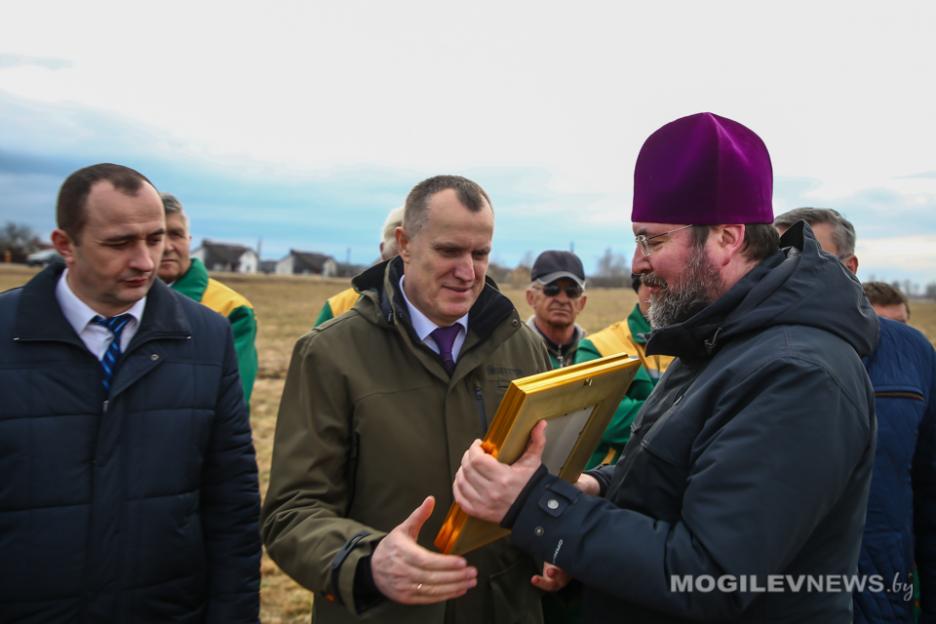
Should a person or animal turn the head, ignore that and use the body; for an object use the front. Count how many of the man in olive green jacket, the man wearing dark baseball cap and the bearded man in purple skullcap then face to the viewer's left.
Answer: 1

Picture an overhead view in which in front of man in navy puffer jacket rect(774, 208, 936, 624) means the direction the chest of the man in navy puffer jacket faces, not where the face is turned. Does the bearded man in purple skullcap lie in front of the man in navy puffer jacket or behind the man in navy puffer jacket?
in front

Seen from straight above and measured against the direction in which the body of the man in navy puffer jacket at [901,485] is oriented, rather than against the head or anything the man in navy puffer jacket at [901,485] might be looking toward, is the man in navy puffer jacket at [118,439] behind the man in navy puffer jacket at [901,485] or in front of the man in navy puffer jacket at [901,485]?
in front

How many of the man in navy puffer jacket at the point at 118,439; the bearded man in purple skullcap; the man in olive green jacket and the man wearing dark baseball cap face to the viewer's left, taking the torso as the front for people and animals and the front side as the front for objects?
1

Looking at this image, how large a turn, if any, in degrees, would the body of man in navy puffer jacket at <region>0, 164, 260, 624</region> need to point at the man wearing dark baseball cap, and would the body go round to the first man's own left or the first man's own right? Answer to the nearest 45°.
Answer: approximately 135° to the first man's own left

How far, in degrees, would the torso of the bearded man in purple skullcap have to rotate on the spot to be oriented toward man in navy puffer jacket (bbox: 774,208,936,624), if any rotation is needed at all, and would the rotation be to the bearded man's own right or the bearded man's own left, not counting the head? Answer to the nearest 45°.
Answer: approximately 135° to the bearded man's own right

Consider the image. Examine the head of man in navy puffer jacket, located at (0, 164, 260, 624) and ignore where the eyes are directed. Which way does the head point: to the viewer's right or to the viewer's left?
to the viewer's right

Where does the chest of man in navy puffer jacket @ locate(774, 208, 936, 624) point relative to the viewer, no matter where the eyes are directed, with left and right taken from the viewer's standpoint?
facing the viewer and to the left of the viewer

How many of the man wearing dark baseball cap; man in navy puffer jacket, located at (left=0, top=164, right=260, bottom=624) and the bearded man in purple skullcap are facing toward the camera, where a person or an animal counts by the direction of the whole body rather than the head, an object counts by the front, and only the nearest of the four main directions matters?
2

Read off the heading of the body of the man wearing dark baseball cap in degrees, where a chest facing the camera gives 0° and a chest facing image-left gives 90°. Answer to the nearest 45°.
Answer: approximately 0°

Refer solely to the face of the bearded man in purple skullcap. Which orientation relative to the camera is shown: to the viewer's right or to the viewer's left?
to the viewer's left

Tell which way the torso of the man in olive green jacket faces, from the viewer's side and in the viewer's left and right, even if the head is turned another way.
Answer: facing the viewer and to the right of the viewer

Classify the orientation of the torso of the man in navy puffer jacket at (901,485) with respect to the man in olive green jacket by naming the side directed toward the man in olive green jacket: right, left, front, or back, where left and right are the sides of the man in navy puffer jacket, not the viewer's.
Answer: front

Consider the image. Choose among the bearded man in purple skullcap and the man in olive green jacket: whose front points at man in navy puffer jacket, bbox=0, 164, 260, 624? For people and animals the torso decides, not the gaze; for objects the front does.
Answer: the bearded man in purple skullcap

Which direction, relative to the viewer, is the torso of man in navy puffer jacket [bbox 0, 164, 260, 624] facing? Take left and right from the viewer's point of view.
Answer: facing the viewer

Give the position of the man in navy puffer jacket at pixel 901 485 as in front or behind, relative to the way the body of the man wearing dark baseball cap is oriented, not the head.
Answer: in front

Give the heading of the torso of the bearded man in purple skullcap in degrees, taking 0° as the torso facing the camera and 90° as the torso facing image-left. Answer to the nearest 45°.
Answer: approximately 90°
